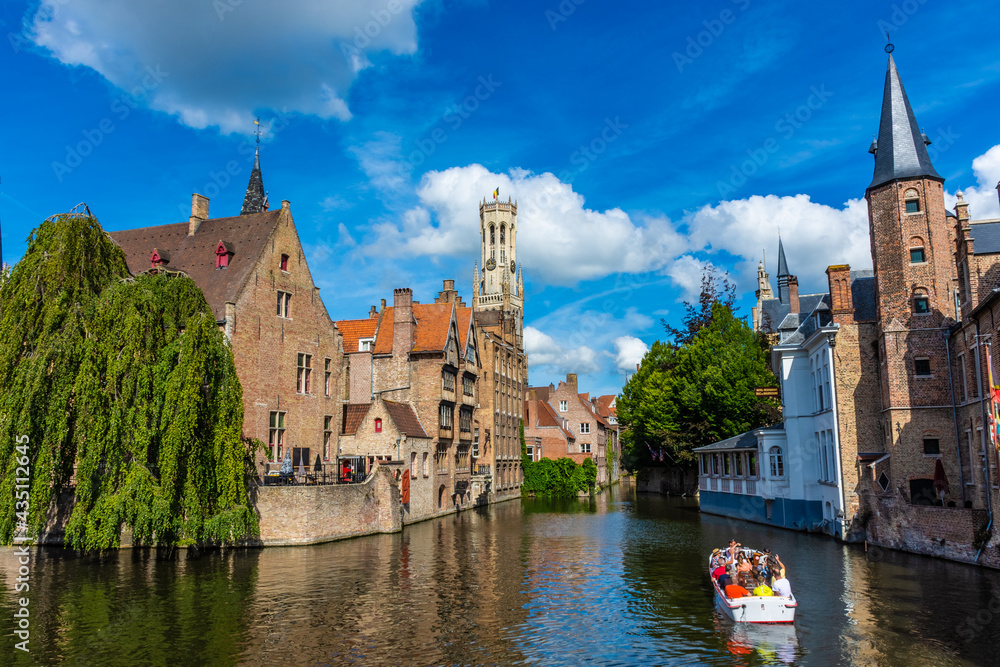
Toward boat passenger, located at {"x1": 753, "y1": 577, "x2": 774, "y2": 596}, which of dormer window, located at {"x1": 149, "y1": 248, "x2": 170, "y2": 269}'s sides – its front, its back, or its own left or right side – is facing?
left

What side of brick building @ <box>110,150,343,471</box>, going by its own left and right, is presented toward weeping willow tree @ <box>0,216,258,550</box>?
right

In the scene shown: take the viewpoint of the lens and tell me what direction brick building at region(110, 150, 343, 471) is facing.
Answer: facing the viewer and to the right of the viewer

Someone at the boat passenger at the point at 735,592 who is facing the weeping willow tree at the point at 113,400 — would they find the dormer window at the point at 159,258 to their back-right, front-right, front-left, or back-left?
front-right

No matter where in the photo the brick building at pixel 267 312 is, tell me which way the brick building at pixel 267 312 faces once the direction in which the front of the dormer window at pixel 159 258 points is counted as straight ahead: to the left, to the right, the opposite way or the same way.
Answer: to the left

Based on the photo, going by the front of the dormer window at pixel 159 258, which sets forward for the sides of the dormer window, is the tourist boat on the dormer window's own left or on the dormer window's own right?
on the dormer window's own left
